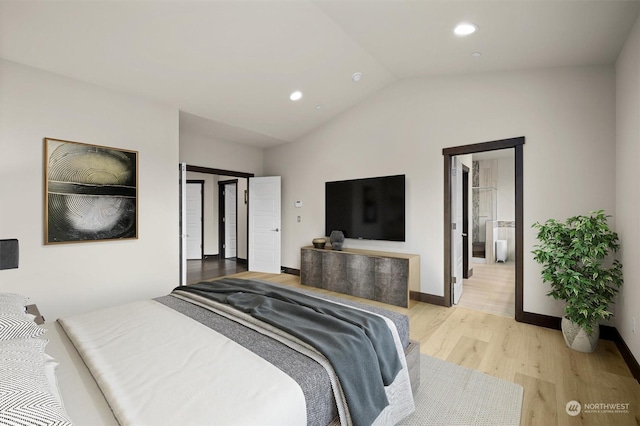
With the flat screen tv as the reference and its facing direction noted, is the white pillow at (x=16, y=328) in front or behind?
in front

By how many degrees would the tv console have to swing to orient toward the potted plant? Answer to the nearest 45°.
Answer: approximately 90° to its left

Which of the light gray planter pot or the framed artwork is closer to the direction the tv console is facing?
the framed artwork

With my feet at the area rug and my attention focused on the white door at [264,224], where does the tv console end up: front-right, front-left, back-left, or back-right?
front-right

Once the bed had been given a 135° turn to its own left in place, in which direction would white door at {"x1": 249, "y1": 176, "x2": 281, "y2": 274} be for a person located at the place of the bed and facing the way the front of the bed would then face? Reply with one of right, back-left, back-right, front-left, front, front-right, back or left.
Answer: right

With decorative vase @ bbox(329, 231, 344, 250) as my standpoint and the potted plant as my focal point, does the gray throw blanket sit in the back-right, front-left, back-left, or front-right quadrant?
front-right

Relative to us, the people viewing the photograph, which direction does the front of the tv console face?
facing the viewer and to the left of the viewer

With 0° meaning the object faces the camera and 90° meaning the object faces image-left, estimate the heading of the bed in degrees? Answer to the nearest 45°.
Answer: approximately 225°

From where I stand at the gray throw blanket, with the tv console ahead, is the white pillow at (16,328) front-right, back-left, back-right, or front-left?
back-left

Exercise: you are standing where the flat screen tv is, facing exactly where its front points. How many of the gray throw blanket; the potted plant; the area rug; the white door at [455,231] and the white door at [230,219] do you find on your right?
1

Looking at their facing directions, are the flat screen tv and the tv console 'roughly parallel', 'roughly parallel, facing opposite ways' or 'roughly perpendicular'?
roughly parallel

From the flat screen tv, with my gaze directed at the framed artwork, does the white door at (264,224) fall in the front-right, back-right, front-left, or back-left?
front-right

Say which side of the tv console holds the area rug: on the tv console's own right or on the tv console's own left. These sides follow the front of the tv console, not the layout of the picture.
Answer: on the tv console's own left

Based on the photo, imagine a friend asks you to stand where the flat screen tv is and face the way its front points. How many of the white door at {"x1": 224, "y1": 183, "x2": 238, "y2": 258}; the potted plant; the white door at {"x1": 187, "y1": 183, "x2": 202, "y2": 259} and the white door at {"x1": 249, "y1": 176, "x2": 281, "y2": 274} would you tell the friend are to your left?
1

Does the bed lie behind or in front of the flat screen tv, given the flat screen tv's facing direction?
in front

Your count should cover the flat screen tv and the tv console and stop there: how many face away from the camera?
0
